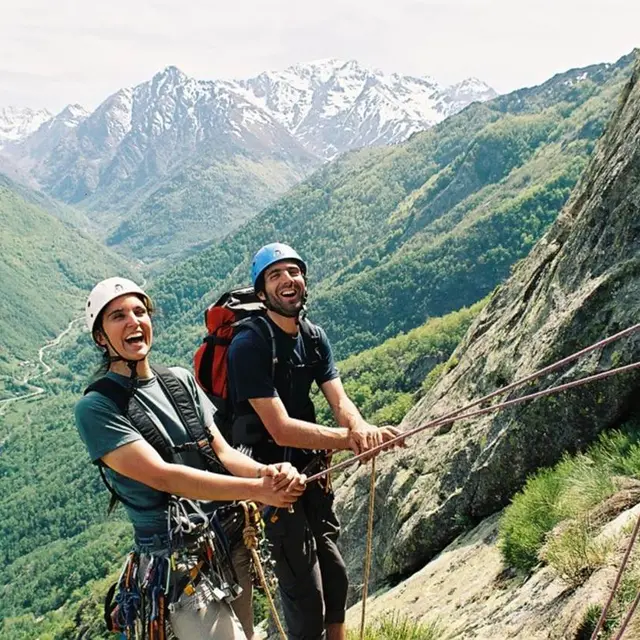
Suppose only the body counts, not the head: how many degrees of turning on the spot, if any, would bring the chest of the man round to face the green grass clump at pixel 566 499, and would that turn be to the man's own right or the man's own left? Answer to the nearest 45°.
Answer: approximately 45° to the man's own left

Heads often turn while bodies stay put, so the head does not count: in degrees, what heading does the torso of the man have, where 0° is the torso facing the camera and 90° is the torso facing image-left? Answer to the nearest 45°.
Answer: approximately 315°

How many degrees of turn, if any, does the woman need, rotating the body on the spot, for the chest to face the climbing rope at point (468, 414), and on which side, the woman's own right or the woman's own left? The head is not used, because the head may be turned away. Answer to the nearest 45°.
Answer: approximately 45° to the woman's own left

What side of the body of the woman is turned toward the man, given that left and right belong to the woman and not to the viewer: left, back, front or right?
left

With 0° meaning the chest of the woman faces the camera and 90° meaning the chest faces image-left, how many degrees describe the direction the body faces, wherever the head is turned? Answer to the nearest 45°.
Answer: approximately 315°

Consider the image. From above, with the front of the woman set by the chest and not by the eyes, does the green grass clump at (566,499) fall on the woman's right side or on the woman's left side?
on the woman's left side
